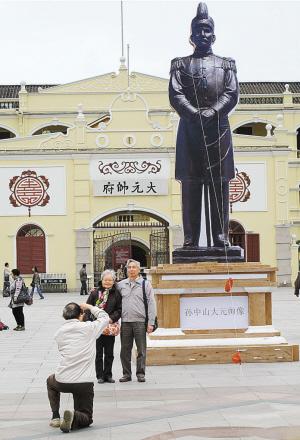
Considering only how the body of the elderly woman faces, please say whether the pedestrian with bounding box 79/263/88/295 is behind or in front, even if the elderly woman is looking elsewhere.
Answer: behind

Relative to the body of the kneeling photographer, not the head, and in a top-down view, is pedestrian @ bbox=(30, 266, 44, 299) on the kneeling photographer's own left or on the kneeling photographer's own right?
on the kneeling photographer's own left

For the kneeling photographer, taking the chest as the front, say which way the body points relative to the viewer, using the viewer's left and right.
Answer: facing away from the viewer and to the right of the viewer

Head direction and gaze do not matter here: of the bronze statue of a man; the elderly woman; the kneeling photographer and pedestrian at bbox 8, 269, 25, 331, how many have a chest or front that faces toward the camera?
2

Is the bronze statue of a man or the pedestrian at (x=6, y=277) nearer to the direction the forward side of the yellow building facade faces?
the bronze statue of a man
